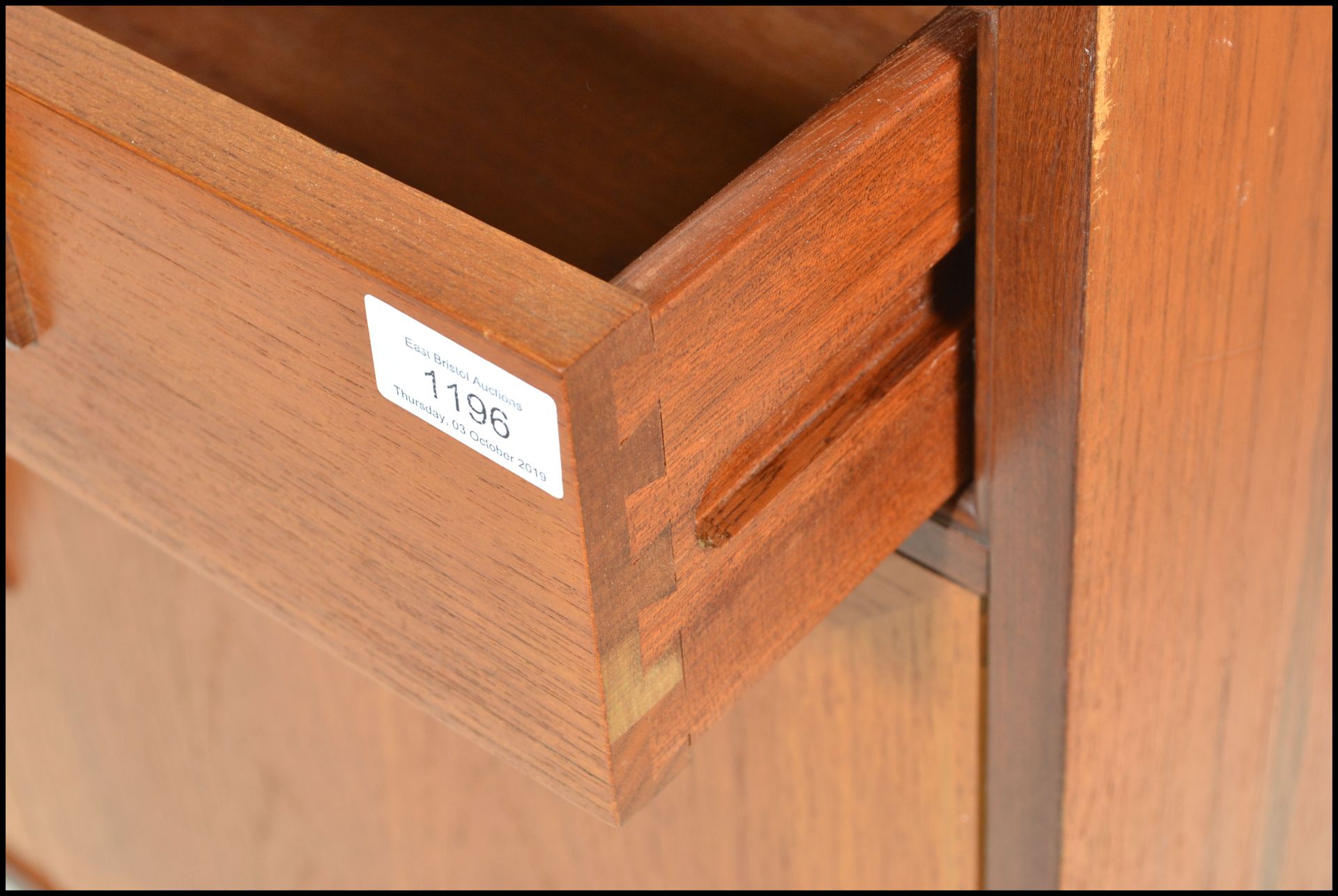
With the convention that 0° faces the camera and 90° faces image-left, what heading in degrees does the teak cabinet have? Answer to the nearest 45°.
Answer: approximately 45°
